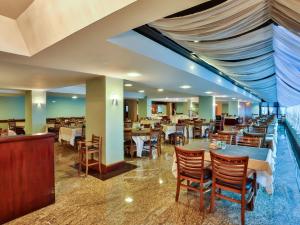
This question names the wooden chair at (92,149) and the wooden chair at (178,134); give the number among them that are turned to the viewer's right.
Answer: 0

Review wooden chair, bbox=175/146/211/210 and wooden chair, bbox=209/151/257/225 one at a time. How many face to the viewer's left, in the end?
0

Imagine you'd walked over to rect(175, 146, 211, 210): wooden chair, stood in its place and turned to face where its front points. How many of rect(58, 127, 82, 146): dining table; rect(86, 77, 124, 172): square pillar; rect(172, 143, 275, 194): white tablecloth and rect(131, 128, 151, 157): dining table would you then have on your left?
3

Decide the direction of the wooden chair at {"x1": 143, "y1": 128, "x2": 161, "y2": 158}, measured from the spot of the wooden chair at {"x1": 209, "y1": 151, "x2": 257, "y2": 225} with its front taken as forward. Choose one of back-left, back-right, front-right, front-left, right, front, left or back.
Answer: left

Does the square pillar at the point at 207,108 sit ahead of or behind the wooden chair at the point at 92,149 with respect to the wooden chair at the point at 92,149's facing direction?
behind

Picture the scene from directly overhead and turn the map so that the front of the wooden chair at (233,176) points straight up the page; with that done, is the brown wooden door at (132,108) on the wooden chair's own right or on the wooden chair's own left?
on the wooden chair's own left

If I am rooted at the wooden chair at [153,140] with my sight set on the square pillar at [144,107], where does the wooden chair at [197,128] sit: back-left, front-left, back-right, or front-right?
front-right

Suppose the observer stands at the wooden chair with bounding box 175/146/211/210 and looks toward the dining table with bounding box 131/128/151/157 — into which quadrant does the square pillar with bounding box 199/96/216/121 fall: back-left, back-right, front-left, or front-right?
front-right

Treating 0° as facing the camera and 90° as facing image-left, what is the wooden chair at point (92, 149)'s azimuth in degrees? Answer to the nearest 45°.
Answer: approximately 45°

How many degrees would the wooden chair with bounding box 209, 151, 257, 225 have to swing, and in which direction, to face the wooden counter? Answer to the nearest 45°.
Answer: approximately 135° to its left

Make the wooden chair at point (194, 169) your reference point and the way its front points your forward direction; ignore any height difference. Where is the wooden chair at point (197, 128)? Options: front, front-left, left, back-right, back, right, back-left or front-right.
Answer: front-left

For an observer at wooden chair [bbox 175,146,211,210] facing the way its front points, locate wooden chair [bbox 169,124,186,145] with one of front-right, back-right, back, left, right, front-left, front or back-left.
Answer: front-left

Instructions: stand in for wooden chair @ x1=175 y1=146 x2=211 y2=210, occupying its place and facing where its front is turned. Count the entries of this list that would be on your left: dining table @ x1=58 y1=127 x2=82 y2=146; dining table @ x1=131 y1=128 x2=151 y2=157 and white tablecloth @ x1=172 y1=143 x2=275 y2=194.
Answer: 2

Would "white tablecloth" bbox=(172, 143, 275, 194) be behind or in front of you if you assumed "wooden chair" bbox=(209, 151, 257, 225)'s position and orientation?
in front

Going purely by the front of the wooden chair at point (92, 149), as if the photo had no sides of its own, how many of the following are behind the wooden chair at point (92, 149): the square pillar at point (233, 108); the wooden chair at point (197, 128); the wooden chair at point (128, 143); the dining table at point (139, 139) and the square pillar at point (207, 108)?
5

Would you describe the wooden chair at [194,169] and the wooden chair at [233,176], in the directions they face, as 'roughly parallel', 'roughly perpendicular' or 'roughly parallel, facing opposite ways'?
roughly parallel

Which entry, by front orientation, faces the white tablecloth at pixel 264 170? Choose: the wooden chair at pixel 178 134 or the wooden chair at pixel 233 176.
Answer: the wooden chair at pixel 233 176
